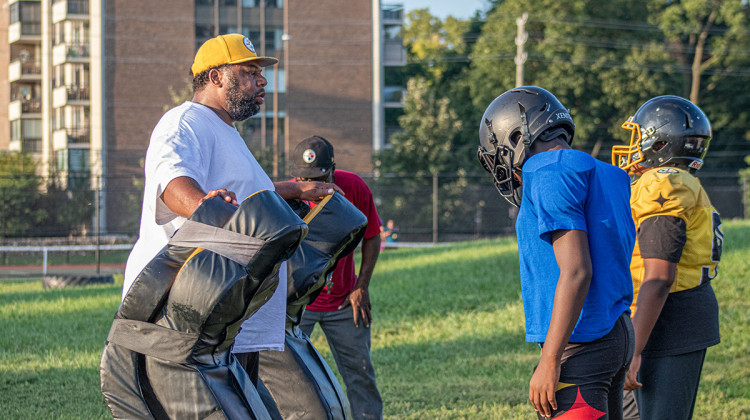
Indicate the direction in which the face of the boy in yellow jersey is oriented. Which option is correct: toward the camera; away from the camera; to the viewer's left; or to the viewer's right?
to the viewer's left

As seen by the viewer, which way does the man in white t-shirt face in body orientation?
to the viewer's right

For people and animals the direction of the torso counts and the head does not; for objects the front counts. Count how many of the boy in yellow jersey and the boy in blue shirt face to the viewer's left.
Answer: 2

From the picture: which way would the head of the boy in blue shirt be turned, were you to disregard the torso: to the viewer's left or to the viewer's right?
to the viewer's left

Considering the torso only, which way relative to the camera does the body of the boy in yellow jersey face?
to the viewer's left

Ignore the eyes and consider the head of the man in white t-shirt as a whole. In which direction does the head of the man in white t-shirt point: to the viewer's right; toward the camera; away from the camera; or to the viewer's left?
to the viewer's right

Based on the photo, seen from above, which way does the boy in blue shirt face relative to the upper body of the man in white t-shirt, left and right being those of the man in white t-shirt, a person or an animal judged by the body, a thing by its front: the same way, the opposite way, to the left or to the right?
the opposite way

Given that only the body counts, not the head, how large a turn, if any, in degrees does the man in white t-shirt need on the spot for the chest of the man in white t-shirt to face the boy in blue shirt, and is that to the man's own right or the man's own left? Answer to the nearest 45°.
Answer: approximately 45° to the man's own right

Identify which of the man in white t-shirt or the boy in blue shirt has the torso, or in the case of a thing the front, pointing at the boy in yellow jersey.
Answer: the man in white t-shirt

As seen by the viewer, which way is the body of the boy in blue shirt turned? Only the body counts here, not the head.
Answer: to the viewer's left

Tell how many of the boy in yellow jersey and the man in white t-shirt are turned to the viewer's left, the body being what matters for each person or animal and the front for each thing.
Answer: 1

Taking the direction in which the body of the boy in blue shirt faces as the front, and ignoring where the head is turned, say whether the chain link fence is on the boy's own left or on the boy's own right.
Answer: on the boy's own right
